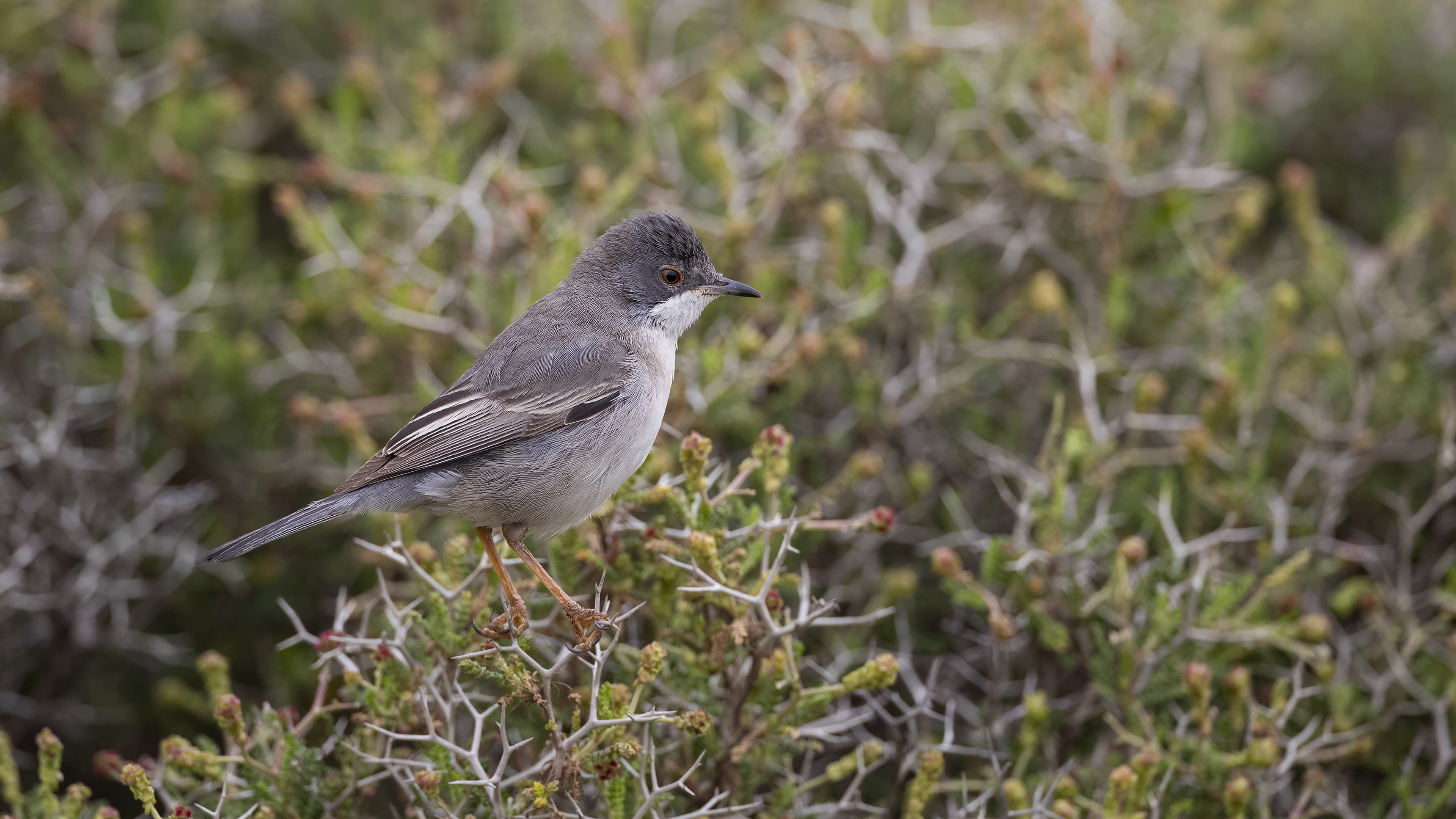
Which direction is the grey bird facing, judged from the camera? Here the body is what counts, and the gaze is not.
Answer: to the viewer's right
